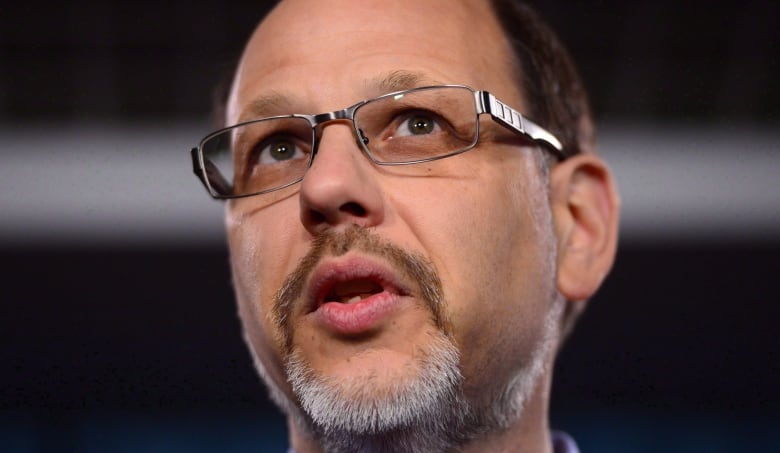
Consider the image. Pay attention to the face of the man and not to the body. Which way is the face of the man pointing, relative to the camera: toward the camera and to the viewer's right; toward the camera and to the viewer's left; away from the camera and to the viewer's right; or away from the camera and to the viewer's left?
toward the camera and to the viewer's left

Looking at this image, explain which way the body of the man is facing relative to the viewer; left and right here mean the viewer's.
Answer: facing the viewer and to the left of the viewer
